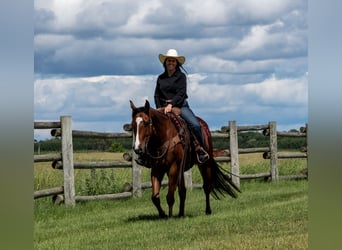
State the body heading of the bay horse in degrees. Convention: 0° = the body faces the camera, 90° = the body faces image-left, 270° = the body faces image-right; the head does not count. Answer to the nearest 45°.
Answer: approximately 45°
